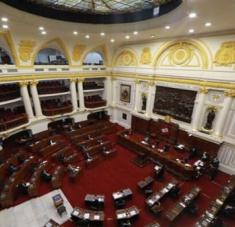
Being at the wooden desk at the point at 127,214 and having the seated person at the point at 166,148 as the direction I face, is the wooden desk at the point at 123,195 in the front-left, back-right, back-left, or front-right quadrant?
front-left

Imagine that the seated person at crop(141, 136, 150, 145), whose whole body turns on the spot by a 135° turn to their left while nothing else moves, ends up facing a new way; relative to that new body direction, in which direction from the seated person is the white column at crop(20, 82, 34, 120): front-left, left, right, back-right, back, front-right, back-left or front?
back

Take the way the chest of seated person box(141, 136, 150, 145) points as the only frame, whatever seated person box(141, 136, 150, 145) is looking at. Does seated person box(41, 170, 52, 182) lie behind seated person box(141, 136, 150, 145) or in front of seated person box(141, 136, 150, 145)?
in front

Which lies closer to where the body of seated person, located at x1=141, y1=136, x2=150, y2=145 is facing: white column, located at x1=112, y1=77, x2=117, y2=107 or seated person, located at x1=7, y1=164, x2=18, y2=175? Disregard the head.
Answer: the seated person

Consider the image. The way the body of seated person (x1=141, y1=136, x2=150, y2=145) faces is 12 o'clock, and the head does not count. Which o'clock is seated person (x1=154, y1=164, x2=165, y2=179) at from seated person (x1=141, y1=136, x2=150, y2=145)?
seated person (x1=154, y1=164, x2=165, y2=179) is roughly at 10 o'clock from seated person (x1=141, y1=136, x2=150, y2=145).

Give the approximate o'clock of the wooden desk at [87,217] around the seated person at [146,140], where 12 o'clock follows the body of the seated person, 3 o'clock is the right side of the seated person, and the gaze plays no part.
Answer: The wooden desk is roughly at 11 o'clock from the seated person.

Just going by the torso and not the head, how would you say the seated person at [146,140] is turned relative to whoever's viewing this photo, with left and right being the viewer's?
facing the viewer and to the left of the viewer

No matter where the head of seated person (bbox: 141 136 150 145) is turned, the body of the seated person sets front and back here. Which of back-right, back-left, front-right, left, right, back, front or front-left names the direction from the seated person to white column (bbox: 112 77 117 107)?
right

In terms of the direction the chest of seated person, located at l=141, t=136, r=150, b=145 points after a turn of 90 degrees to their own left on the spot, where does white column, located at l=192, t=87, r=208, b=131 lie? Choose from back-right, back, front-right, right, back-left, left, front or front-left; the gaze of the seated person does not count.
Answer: front-left

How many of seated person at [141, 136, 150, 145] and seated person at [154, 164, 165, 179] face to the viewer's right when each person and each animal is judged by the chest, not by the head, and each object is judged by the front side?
0

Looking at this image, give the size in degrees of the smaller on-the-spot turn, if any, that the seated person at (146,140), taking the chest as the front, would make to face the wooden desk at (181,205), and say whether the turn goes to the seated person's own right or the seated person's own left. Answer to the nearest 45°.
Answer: approximately 45° to the seated person's own left
